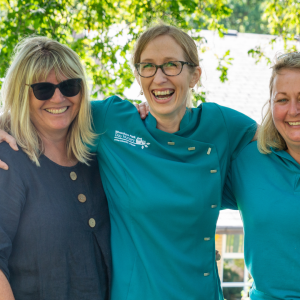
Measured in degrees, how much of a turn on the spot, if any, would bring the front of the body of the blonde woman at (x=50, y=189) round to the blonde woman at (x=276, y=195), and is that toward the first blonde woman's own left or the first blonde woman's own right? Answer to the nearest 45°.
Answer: approximately 45° to the first blonde woman's own left

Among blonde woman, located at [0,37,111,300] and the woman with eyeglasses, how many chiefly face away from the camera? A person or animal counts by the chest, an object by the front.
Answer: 0

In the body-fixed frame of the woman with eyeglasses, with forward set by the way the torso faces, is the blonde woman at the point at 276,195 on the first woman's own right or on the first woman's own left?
on the first woman's own left

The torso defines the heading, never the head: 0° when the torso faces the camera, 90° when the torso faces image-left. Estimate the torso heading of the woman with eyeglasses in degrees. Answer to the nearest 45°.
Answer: approximately 0°

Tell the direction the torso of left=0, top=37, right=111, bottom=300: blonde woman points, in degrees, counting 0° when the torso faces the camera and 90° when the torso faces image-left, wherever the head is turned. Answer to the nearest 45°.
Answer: approximately 315°

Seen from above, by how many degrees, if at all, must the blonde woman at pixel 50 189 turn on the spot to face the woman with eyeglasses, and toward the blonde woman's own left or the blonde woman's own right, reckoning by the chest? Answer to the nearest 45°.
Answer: approximately 45° to the blonde woman's own left
